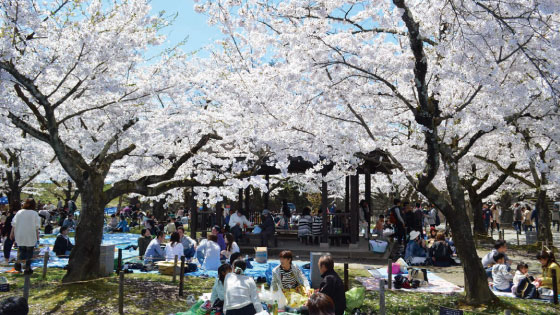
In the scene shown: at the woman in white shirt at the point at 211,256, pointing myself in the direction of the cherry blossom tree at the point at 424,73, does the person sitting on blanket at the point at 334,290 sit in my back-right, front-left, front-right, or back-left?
front-right

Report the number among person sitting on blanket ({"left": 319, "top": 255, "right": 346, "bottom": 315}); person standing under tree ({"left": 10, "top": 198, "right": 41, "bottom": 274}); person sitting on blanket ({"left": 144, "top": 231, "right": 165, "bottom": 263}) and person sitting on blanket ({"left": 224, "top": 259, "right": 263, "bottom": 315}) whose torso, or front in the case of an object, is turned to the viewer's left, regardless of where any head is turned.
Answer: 1

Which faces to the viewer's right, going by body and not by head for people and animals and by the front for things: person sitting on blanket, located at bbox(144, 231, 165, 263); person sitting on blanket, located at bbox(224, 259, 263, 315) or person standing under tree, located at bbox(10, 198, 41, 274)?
person sitting on blanket, located at bbox(144, 231, 165, 263)

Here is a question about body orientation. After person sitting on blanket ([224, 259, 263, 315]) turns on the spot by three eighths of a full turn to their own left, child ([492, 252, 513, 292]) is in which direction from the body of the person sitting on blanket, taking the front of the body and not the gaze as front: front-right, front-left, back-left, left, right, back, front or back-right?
back

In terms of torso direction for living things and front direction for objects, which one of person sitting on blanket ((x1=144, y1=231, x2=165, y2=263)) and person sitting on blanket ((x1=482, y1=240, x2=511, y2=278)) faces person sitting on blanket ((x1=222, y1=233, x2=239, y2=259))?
person sitting on blanket ((x1=144, y1=231, x2=165, y2=263))

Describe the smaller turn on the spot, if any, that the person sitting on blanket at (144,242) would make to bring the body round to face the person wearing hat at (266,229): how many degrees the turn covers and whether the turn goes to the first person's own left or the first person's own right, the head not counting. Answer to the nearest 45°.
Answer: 0° — they already face them

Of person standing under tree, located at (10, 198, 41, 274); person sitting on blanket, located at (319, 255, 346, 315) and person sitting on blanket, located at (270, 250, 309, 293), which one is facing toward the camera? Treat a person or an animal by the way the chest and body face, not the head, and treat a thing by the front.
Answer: person sitting on blanket, located at (270, 250, 309, 293)

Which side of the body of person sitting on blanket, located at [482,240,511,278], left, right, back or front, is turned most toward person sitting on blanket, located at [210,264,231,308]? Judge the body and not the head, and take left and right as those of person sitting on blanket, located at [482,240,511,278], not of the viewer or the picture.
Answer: back

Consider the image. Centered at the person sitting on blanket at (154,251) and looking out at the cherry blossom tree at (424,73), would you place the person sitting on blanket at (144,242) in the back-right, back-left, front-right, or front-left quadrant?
back-left
